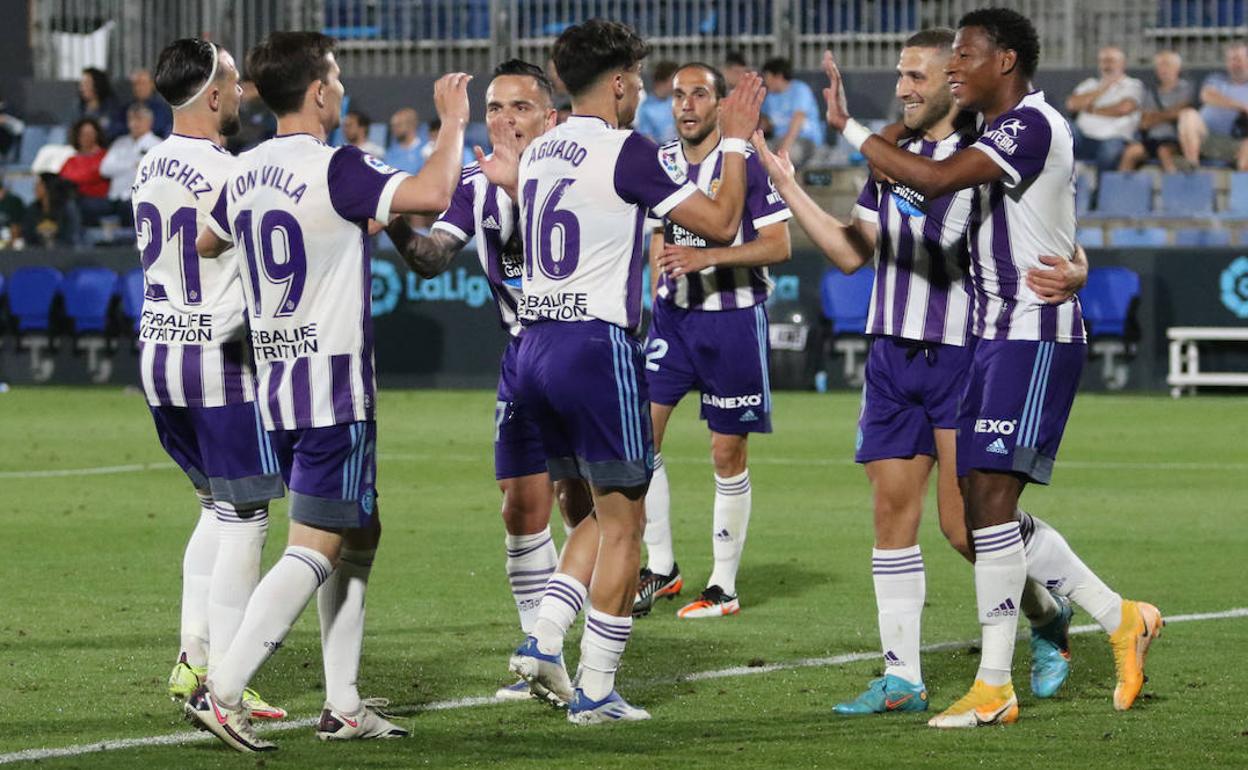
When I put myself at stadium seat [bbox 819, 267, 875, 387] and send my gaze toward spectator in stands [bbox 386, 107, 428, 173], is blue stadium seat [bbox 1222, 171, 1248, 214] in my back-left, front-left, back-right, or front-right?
back-right

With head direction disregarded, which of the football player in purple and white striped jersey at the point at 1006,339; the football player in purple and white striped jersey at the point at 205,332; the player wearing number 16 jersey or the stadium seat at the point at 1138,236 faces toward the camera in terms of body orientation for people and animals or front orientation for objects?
the stadium seat

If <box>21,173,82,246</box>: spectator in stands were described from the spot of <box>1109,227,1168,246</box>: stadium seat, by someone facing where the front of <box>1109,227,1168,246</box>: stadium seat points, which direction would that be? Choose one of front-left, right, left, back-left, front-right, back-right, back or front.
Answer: right

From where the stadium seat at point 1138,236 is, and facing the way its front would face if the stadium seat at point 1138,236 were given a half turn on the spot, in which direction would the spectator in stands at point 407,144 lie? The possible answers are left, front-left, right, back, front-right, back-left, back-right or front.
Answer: left

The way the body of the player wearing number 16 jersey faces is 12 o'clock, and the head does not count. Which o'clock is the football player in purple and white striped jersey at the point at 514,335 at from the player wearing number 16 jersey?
The football player in purple and white striped jersey is roughly at 10 o'clock from the player wearing number 16 jersey.

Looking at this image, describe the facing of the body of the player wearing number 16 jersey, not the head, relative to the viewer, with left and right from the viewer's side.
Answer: facing away from the viewer and to the right of the viewer

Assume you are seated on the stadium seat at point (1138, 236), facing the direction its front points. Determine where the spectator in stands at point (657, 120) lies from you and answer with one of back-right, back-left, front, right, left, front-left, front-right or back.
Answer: right

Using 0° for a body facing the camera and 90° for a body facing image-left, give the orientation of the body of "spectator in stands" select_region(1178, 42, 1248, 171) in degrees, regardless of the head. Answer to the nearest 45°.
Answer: approximately 0°

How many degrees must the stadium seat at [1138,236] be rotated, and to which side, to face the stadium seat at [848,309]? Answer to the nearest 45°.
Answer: approximately 45° to its right

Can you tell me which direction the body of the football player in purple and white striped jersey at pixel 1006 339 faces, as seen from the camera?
to the viewer's left

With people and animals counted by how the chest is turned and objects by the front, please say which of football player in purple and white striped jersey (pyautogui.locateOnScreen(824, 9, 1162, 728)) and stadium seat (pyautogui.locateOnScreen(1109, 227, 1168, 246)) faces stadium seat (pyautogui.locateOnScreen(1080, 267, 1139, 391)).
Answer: stadium seat (pyautogui.locateOnScreen(1109, 227, 1168, 246))

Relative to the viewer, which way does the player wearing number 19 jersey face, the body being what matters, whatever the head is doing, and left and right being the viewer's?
facing away from the viewer and to the right of the viewer
